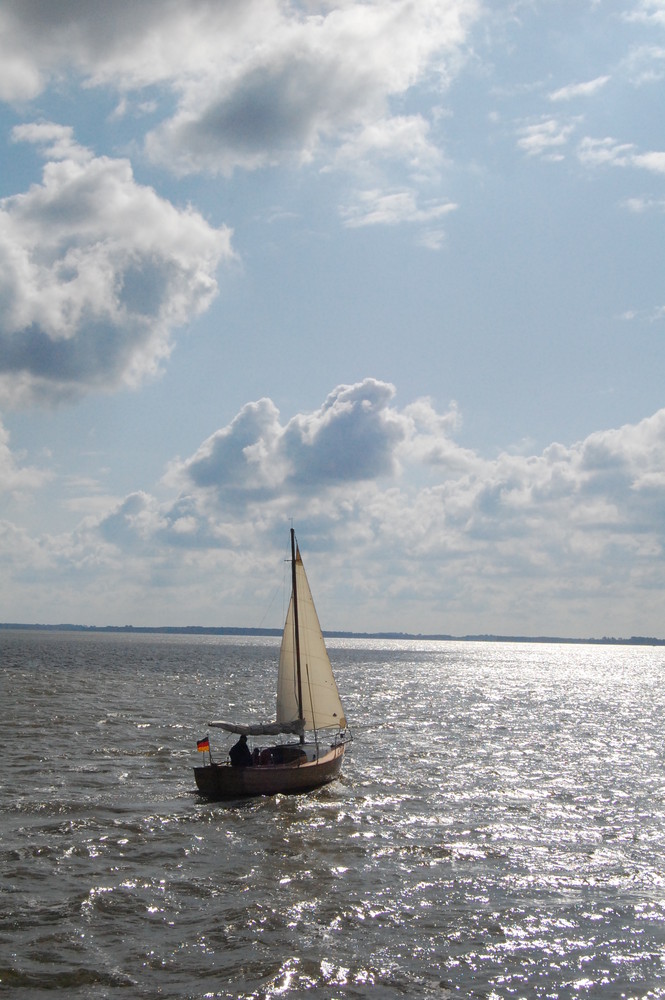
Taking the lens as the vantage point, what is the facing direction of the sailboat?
facing away from the viewer and to the right of the viewer
